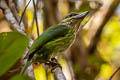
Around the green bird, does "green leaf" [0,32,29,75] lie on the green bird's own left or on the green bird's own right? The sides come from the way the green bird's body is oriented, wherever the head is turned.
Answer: on the green bird's own right

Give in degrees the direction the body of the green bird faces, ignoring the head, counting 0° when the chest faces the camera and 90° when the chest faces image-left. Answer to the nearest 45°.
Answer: approximately 270°

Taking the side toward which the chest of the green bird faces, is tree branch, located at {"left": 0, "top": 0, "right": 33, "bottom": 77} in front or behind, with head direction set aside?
behind
